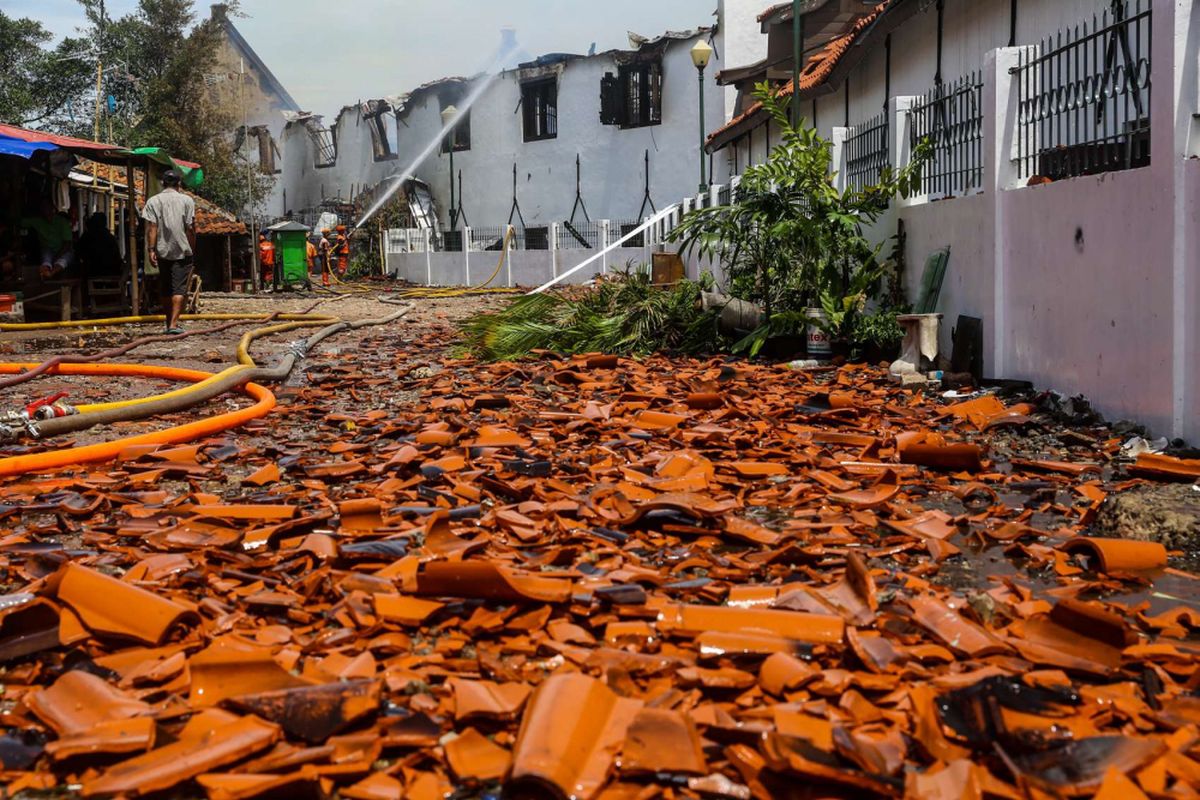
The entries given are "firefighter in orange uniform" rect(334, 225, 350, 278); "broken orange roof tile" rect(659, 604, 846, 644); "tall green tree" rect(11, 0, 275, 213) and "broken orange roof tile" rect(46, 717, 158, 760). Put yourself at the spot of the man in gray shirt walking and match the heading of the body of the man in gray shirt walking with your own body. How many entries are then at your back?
2
